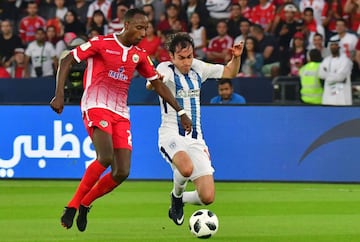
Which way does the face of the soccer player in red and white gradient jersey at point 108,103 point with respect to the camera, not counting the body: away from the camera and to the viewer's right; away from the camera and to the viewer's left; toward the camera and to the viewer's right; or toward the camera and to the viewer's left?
toward the camera and to the viewer's right

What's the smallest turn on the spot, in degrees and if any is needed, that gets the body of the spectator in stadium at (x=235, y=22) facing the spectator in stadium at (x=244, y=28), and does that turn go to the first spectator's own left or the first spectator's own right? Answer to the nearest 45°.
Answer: approximately 45° to the first spectator's own left

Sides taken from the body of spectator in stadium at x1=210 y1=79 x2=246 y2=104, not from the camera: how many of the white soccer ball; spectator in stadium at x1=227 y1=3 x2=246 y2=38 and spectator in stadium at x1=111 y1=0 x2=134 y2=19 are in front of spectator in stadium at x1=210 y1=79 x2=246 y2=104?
1

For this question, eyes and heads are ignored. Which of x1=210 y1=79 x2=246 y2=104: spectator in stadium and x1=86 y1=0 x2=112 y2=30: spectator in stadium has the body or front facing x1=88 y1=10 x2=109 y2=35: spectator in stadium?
x1=86 y1=0 x2=112 y2=30: spectator in stadium

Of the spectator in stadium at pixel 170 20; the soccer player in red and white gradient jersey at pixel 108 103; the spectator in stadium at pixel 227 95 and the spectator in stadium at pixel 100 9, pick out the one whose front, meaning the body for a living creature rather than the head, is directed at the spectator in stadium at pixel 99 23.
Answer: the spectator in stadium at pixel 100 9

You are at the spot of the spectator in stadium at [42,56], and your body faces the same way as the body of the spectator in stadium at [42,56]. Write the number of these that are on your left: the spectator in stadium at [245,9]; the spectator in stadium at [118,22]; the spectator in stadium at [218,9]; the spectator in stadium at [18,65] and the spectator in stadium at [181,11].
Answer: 4
